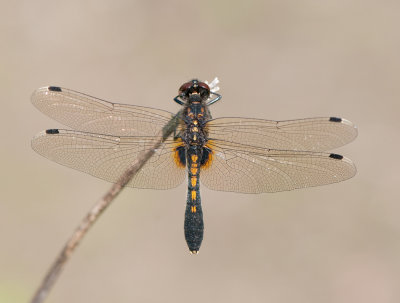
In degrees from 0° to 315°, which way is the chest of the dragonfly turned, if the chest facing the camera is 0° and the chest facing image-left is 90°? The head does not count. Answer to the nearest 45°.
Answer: approximately 180°
